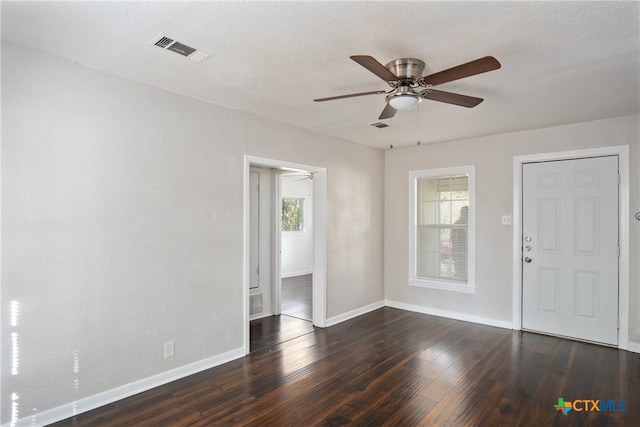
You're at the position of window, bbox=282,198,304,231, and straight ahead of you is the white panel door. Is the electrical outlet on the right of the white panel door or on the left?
right

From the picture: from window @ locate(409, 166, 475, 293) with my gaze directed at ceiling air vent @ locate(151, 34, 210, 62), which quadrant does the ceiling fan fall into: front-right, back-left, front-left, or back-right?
front-left

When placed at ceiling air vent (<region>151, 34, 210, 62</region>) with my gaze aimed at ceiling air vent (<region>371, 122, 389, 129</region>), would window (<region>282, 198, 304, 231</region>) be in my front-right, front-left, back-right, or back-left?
front-left

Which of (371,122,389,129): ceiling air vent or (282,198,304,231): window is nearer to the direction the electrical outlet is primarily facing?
the ceiling air vent

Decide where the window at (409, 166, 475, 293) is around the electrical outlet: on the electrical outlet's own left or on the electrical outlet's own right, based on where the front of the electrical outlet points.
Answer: on the electrical outlet's own left

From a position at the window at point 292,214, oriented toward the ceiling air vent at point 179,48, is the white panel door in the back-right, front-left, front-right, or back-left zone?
front-left

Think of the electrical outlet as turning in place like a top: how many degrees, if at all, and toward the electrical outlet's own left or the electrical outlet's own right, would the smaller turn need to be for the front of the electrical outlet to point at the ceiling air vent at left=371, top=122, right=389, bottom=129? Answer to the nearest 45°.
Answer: approximately 45° to the electrical outlet's own left

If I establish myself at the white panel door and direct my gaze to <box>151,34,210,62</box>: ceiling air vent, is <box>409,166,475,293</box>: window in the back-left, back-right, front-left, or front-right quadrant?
front-right

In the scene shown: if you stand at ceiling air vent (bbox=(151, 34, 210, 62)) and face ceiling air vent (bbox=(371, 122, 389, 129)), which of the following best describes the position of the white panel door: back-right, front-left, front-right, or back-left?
front-right

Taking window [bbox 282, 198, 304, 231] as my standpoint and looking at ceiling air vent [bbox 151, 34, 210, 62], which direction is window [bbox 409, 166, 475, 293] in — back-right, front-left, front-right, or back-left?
front-left

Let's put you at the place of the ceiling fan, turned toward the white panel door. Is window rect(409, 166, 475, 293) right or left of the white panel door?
left

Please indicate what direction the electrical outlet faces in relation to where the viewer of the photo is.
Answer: facing the viewer and to the right of the viewer

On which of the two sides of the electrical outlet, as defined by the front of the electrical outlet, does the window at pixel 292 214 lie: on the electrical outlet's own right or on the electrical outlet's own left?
on the electrical outlet's own left

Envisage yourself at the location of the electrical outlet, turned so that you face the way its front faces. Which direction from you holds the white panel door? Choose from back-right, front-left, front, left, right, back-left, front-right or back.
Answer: front-left
